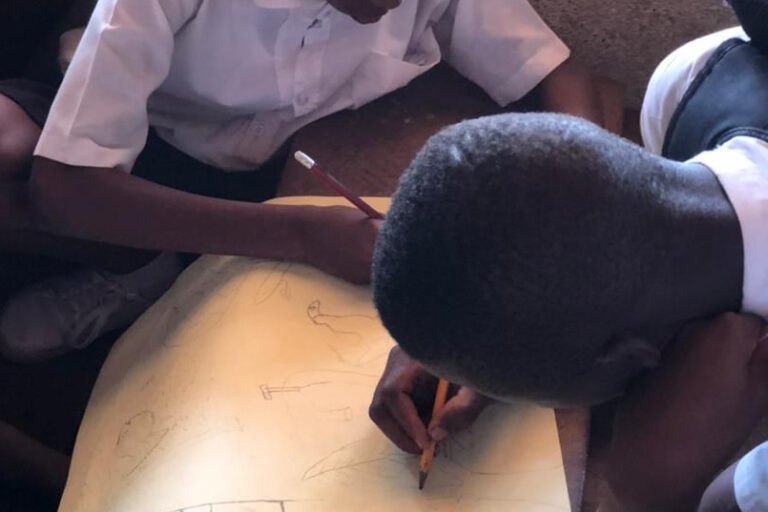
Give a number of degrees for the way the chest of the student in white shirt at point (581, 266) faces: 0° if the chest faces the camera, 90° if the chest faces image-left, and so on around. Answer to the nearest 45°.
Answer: approximately 90°
